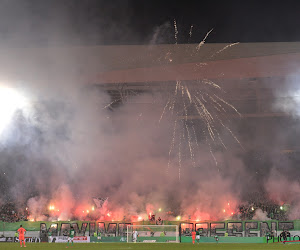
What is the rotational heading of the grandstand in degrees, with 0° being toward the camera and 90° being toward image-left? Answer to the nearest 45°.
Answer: approximately 0°

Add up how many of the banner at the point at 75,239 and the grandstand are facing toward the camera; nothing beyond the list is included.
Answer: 2
